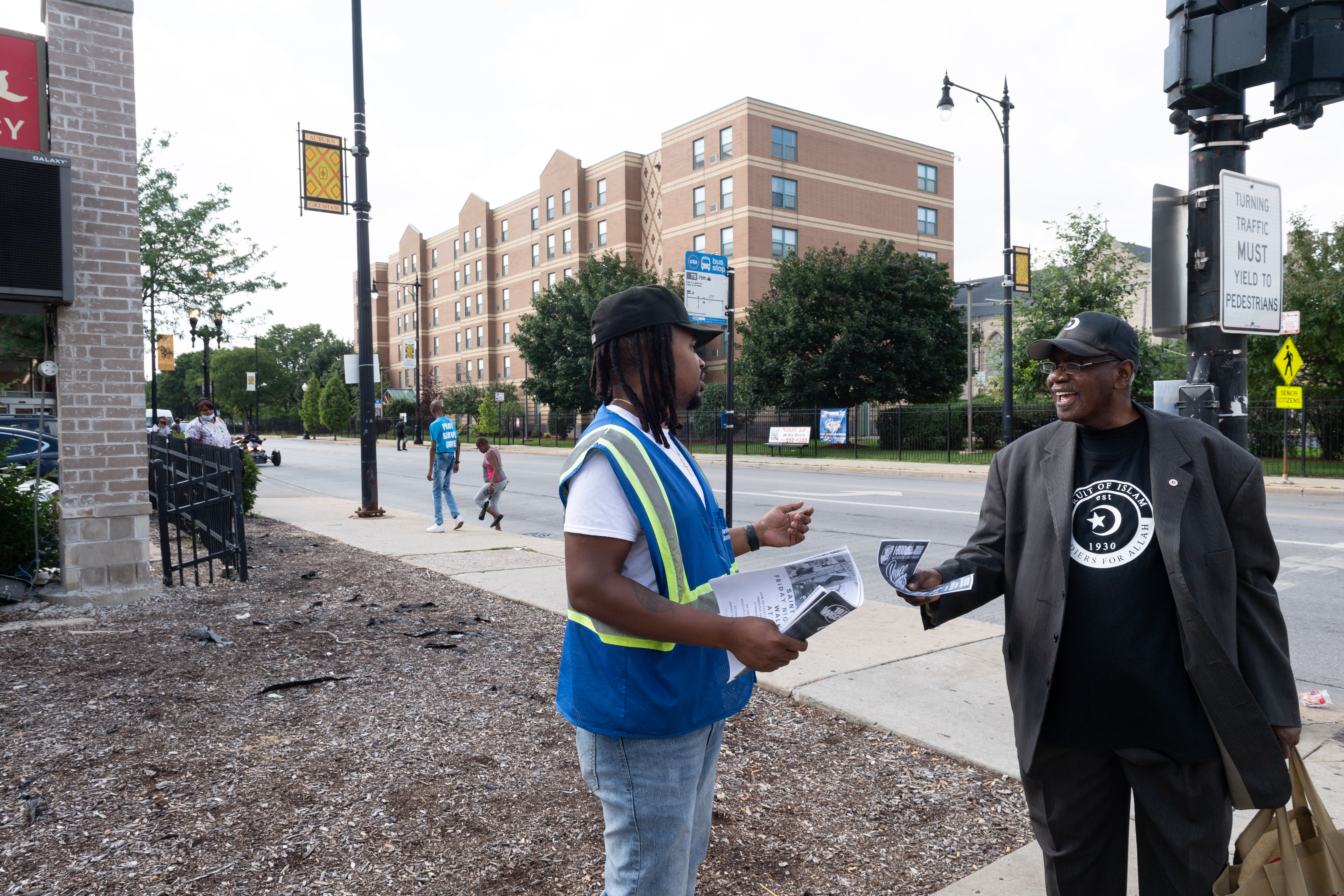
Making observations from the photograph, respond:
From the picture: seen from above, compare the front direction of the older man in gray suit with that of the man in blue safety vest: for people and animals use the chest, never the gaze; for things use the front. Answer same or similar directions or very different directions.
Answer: very different directions

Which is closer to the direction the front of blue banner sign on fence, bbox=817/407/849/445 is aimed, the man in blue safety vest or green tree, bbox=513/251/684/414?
the man in blue safety vest

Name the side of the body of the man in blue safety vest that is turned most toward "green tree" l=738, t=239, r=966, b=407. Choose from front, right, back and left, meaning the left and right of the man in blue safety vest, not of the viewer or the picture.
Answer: left

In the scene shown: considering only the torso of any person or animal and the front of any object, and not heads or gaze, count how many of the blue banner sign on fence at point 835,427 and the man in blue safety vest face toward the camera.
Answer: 1

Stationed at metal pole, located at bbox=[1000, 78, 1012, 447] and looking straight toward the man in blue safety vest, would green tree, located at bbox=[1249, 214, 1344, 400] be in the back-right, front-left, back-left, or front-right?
back-left

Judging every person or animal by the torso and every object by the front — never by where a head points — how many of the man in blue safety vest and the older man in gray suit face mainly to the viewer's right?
1

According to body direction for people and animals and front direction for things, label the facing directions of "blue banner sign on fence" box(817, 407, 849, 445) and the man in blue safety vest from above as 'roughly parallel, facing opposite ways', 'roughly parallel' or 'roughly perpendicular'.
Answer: roughly perpendicular

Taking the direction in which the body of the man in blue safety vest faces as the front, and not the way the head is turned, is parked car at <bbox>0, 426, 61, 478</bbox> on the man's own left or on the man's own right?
on the man's own left

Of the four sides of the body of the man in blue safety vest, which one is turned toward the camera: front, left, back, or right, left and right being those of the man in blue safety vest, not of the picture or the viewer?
right

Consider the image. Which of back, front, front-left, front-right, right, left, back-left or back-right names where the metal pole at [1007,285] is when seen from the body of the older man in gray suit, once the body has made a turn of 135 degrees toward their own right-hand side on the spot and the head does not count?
front

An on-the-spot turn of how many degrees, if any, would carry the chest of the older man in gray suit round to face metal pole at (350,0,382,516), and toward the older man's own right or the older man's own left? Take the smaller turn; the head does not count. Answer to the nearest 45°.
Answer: approximately 90° to the older man's own right

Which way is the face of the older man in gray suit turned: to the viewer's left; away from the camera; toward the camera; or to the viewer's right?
to the viewer's left

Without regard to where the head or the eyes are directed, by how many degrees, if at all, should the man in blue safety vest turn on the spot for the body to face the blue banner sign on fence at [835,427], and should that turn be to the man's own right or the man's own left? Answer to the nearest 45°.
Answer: approximately 90° to the man's own left

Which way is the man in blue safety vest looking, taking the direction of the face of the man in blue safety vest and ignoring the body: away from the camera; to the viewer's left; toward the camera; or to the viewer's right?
to the viewer's right

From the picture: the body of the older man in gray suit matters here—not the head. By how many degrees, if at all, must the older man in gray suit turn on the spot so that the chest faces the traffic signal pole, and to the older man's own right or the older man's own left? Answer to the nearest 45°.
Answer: approximately 135° to the older man's own right

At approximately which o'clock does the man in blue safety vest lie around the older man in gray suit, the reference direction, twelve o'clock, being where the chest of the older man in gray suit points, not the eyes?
The man in blue safety vest is roughly at 2 o'clock from the older man in gray suit.

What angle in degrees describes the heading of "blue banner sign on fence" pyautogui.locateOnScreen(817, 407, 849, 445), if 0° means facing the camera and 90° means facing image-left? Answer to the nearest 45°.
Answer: approximately 0°
